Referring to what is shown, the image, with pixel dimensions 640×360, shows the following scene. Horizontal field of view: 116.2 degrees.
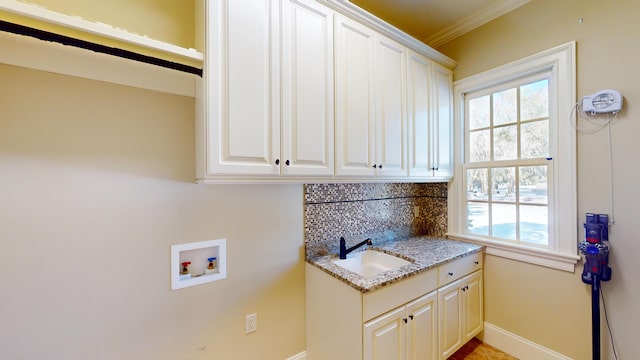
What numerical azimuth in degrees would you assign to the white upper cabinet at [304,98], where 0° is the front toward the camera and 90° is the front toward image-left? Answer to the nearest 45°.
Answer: approximately 315°

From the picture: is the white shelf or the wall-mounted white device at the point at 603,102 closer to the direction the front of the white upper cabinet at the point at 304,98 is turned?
the wall-mounted white device

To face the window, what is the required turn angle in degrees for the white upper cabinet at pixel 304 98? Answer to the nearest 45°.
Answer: approximately 45° to its left

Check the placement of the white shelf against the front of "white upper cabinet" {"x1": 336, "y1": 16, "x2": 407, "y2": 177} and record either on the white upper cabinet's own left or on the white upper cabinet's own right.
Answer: on the white upper cabinet's own right

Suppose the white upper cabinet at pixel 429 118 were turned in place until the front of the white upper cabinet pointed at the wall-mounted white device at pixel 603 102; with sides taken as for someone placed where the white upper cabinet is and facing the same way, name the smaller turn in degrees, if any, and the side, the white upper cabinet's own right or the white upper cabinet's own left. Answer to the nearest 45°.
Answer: approximately 45° to the white upper cabinet's own left

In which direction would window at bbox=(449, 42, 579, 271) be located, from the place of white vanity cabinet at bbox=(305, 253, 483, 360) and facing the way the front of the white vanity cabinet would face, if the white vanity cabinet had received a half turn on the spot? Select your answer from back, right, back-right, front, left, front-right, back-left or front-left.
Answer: right

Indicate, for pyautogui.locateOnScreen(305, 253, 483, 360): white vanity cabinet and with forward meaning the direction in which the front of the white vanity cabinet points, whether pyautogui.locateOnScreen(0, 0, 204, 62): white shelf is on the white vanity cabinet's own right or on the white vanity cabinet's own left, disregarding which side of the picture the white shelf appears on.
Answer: on the white vanity cabinet's own right

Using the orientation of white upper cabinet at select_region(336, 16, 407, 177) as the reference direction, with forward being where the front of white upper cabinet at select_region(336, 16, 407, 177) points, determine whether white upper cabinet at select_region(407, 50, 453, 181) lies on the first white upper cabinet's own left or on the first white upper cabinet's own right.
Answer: on the first white upper cabinet's own left
